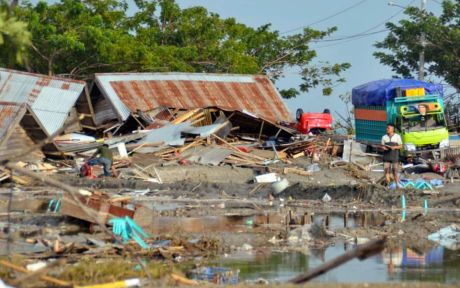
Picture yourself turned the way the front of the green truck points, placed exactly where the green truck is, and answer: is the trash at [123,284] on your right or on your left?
on your right

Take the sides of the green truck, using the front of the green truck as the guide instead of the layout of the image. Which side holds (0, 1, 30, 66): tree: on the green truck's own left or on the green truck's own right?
on the green truck's own right

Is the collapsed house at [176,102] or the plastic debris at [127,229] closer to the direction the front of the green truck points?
the plastic debris

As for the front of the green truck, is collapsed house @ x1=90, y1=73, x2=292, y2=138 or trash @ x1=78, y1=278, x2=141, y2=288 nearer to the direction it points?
the trash

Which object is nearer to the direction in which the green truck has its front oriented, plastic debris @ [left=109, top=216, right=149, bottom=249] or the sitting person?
the plastic debris

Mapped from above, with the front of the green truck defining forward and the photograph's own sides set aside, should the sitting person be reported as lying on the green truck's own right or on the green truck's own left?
on the green truck's own right

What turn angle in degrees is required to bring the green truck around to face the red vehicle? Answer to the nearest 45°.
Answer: approximately 180°

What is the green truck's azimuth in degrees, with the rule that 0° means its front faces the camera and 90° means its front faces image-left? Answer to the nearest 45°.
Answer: approximately 315°

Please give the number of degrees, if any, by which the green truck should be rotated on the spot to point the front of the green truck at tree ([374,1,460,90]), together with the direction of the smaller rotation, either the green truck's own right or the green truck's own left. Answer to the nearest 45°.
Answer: approximately 135° to the green truck's own left

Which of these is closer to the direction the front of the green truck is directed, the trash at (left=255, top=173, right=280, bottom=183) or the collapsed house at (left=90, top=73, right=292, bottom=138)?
the trash

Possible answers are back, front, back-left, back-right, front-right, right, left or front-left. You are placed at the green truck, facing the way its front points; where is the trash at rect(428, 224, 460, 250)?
front-right

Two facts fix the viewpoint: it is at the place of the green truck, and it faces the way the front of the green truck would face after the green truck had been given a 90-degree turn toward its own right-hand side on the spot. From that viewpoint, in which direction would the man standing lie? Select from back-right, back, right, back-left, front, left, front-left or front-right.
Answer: front-left

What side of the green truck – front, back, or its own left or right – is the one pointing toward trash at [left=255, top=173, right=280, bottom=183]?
right
